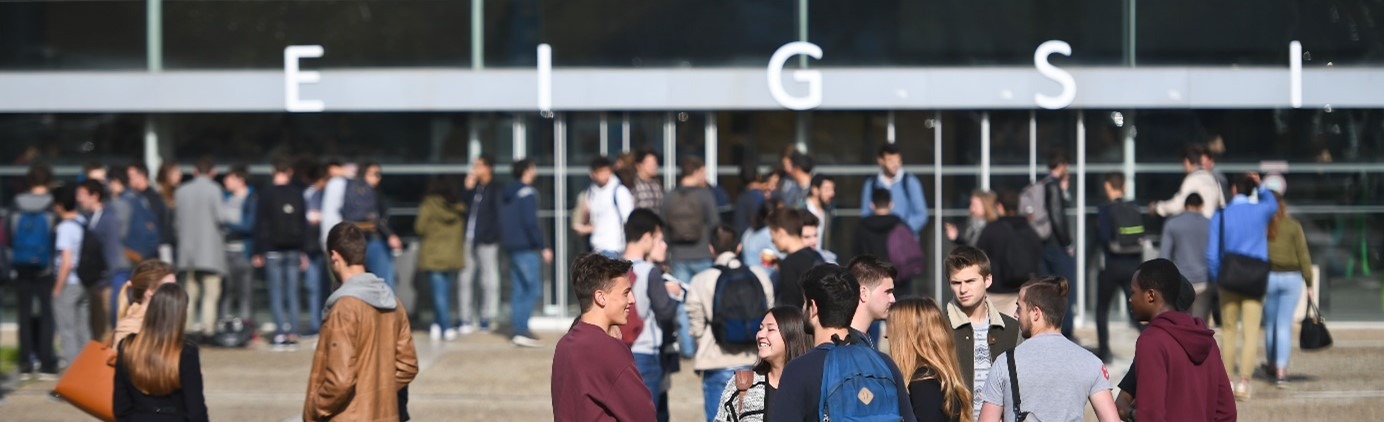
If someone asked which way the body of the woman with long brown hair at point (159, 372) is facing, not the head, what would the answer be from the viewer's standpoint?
away from the camera

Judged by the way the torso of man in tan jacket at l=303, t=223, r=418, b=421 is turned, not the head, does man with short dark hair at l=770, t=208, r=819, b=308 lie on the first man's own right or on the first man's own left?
on the first man's own right

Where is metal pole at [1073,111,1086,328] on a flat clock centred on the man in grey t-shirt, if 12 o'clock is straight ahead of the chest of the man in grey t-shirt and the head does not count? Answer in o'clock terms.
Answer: The metal pole is roughly at 12 o'clock from the man in grey t-shirt.

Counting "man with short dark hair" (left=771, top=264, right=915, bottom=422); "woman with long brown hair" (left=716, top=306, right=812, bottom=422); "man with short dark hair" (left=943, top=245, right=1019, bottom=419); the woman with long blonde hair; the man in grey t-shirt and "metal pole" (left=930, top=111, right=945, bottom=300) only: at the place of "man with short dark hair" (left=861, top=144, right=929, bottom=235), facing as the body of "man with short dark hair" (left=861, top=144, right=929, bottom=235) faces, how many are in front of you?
5

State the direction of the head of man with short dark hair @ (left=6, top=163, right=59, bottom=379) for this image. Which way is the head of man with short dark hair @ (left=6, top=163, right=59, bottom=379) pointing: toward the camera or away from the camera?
away from the camera

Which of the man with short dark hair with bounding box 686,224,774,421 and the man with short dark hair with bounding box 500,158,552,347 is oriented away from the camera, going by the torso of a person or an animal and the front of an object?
the man with short dark hair with bounding box 686,224,774,421

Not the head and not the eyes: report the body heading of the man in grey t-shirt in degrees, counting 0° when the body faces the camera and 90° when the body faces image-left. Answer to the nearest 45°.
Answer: approximately 180°

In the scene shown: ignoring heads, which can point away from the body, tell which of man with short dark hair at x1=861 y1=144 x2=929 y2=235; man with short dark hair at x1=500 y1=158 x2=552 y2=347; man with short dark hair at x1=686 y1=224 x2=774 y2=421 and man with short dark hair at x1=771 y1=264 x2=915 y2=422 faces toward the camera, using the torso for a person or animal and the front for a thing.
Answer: man with short dark hair at x1=861 y1=144 x2=929 y2=235

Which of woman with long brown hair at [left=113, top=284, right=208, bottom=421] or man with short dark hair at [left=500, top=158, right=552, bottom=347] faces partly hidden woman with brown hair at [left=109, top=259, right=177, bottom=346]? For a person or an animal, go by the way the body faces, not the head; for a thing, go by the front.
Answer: woman with long brown hair at [left=113, top=284, right=208, bottom=421]

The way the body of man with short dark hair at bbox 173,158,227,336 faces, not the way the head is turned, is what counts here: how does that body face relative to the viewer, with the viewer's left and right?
facing away from the viewer

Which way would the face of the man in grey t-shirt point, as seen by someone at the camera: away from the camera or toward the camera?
away from the camera

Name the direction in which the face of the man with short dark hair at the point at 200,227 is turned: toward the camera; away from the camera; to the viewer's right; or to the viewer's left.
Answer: away from the camera
